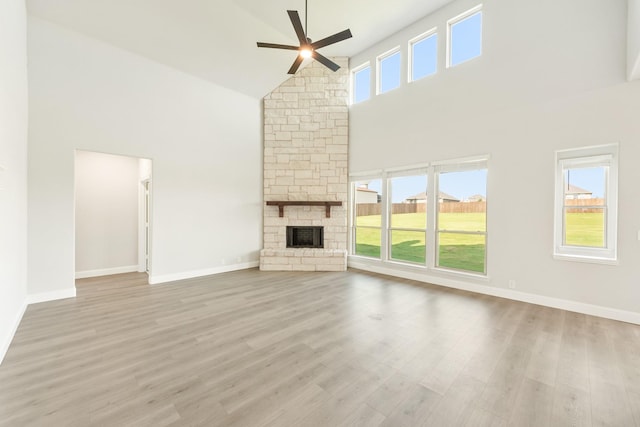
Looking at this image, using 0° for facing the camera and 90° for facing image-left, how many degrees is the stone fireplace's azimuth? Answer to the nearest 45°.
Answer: approximately 0°

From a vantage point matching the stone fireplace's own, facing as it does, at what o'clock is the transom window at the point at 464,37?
The transom window is roughly at 10 o'clock from the stone fireplace.

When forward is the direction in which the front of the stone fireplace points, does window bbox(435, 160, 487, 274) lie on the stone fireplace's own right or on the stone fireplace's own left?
on the stone fireplace's own left

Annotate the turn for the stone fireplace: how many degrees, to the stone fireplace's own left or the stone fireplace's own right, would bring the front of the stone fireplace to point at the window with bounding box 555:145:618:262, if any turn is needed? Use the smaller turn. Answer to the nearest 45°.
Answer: approximately 45° to the stone fireplace's own left

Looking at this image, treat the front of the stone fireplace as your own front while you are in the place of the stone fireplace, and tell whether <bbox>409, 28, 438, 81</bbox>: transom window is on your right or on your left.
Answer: on your left
